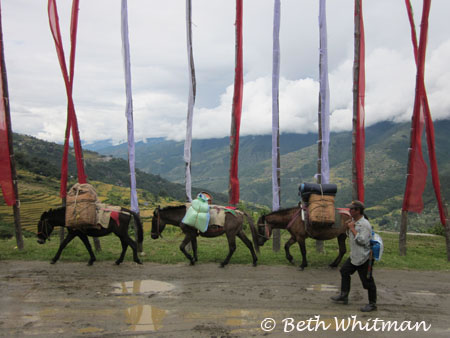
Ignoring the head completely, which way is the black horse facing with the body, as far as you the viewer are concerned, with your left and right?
facing to the left of the viewer

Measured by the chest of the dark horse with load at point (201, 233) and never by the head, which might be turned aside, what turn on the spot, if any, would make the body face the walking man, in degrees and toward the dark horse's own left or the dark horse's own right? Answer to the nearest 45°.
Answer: approximately 135° to the dark horse's own left

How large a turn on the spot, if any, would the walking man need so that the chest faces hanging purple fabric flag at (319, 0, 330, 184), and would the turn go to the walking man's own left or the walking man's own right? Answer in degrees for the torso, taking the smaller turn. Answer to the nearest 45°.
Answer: approximately 90° to the walking man's own right

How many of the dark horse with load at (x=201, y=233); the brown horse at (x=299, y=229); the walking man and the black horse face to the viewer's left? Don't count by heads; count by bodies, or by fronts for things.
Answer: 4

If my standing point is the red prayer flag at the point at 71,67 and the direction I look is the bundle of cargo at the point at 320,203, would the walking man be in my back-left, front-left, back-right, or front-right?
front-right

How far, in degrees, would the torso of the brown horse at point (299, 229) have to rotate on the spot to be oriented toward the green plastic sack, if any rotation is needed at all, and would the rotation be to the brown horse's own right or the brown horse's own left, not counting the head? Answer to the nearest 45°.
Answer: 0° — it already faces it

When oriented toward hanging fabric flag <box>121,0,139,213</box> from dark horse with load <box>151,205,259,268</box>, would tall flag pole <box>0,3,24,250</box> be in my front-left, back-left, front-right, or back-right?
front-left

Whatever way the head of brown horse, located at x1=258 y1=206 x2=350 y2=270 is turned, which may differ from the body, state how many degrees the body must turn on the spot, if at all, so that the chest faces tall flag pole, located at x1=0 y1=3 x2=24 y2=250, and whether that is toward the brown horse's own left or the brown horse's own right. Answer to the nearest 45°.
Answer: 0° — it already faces it

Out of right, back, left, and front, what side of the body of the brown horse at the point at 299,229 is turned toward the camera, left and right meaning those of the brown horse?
left

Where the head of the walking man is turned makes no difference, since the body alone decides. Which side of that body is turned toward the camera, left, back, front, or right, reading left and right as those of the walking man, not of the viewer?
left

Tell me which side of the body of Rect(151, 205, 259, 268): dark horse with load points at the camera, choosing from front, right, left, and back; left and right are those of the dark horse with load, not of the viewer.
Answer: left
